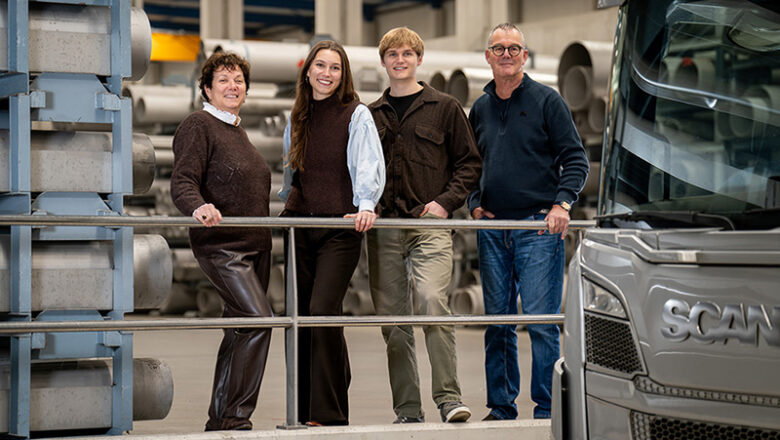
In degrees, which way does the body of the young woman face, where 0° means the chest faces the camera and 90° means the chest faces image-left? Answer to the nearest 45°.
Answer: approximately 45°

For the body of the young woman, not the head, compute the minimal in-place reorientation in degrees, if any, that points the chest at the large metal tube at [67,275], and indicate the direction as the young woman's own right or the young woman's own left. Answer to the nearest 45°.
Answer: approximately 45° to the young woman's own right

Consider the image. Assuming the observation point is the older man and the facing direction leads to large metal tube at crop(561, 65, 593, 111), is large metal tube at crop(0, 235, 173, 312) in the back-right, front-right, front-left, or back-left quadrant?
back-left

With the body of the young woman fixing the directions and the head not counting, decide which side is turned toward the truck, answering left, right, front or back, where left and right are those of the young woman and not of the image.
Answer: left

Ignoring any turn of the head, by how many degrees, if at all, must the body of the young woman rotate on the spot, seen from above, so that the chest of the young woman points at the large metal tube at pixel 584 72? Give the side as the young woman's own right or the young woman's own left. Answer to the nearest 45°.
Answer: approximately 180°

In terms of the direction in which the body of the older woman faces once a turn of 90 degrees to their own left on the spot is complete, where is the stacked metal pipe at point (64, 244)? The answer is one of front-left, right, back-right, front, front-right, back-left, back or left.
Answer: back-left

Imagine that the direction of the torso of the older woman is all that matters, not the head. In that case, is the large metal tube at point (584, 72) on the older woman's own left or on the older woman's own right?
on the older woman's own left
